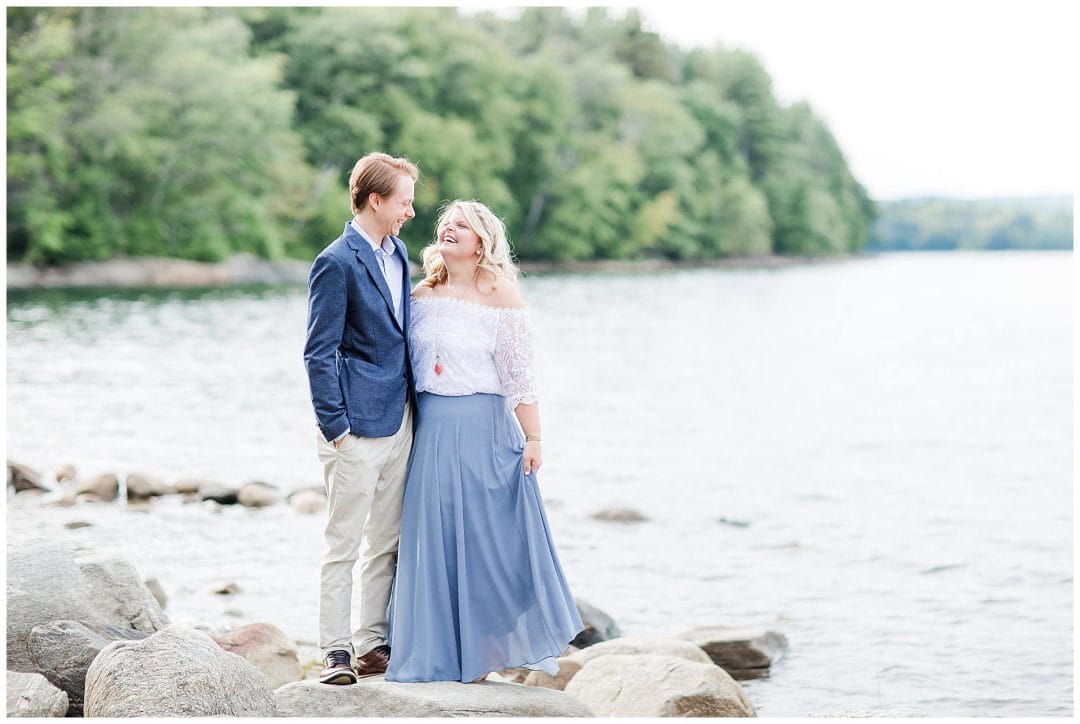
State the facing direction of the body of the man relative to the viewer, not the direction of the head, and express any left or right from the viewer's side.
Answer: facing the viewer and to the right of the viewer

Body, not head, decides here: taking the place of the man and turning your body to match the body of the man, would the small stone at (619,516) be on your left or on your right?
on your left

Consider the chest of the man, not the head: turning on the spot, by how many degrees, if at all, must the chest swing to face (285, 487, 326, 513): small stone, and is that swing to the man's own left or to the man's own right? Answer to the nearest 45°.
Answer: approximately 135° to the man's own left

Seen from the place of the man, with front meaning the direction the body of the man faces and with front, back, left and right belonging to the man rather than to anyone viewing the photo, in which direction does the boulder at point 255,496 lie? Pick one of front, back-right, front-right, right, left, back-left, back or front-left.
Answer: back-left

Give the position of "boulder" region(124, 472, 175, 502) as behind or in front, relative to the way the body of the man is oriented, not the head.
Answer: behind

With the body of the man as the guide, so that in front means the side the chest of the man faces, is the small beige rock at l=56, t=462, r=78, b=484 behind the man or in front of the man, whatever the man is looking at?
behind

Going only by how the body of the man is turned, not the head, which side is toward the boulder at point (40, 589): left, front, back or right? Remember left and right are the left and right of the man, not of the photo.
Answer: back

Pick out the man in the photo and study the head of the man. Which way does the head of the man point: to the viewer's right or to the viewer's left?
to the viewer's right

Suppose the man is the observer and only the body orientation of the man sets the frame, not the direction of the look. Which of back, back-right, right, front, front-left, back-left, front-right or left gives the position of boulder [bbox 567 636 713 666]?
left
